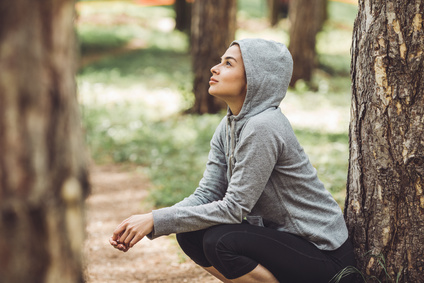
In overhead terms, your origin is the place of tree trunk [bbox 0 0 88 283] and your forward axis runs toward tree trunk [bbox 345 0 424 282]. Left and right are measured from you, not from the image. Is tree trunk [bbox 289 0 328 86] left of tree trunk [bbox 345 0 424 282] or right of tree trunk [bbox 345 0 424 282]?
left

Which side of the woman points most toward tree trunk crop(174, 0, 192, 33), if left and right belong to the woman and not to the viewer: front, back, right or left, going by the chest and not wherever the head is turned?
right

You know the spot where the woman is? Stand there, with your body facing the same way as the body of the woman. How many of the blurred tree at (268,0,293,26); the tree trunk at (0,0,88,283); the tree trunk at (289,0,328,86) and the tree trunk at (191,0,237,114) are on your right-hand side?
3

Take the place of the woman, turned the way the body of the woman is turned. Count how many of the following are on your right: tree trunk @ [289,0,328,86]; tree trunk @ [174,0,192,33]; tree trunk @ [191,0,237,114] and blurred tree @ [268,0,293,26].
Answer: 4

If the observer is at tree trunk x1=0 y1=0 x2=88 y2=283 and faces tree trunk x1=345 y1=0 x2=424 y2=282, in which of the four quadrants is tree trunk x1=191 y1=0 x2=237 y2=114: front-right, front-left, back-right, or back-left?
front-left

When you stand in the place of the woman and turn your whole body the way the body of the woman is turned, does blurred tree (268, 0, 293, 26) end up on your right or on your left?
on your right

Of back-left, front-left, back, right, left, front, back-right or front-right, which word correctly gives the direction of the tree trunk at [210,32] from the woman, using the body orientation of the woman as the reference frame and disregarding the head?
right

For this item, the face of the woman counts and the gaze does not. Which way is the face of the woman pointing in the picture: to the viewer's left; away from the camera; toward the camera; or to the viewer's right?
to the viewer's left

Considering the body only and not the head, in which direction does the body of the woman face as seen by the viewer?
to the viewer's left
